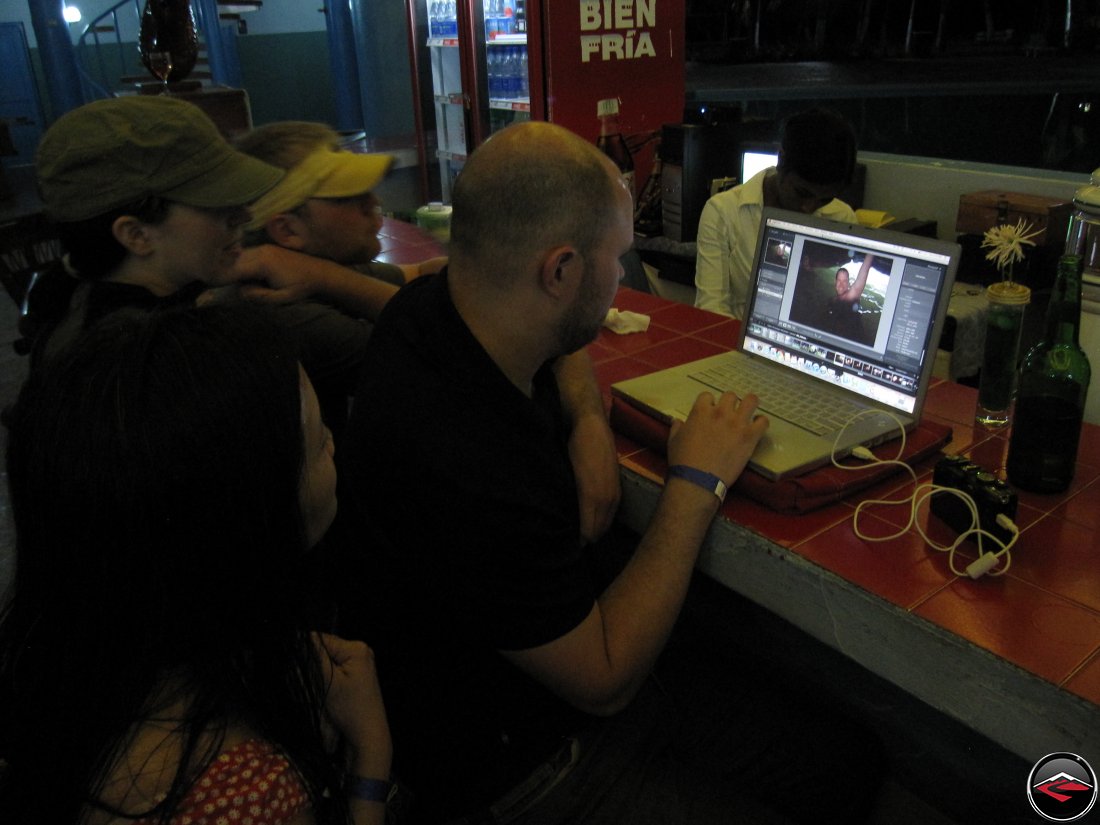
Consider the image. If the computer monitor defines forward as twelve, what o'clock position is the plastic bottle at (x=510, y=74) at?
The plastic bottle is roughly at 4 o'clock from the computer monitor.

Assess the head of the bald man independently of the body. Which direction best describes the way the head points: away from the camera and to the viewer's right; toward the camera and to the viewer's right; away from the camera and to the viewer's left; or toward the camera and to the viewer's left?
away from the camera and to the viewer's right

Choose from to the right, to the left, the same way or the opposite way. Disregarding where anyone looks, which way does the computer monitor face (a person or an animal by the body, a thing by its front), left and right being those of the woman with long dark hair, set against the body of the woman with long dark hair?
the opposite way

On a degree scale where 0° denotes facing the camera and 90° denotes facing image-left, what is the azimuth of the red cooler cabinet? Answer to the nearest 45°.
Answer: approximately 45°

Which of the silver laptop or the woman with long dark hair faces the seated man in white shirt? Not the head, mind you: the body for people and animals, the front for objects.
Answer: the woman with long dark hair

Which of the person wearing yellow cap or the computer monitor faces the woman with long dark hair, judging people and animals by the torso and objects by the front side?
the computer monitor

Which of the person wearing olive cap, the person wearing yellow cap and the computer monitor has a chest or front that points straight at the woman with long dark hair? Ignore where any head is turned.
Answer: the computer monitor

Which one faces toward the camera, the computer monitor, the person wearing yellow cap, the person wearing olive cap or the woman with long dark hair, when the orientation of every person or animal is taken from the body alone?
the computer monitor

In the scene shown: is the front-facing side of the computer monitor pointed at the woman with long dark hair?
yes

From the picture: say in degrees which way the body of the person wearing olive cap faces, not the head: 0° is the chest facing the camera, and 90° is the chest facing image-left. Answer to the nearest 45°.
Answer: approximately 270°

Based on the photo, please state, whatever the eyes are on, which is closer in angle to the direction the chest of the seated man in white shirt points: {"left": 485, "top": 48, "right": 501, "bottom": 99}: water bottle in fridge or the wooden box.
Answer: the wooden box

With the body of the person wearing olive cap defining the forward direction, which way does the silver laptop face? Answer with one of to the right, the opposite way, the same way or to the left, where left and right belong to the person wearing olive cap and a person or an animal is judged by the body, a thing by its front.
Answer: the opposite way

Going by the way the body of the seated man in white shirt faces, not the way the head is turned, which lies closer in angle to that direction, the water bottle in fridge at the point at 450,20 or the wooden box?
the wooden box

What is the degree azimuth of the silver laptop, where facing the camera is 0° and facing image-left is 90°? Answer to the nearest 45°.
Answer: approximately 45°
